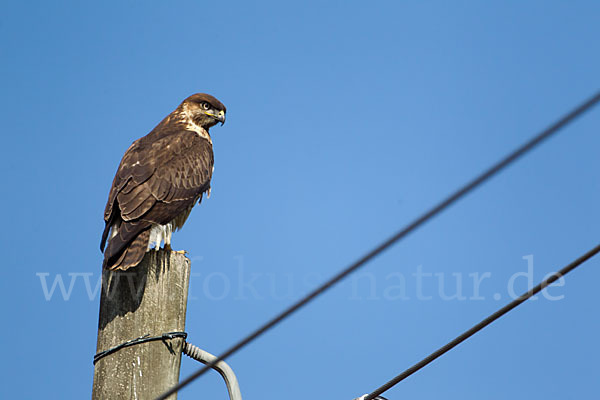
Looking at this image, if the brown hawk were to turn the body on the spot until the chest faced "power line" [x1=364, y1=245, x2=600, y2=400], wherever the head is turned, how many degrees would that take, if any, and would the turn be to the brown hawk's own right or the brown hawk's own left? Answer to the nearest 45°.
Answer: approximately 90° to the brown hawk's own right

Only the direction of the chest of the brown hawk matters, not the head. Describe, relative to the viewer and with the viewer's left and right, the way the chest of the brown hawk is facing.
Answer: facing away from the viewer and to the right of the viewer
